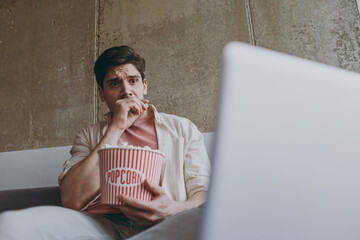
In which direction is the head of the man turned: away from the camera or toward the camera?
toward the camera

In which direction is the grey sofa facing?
toward the camera

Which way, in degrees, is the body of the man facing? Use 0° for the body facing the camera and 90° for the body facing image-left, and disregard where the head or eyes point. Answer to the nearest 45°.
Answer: approximately 0°
